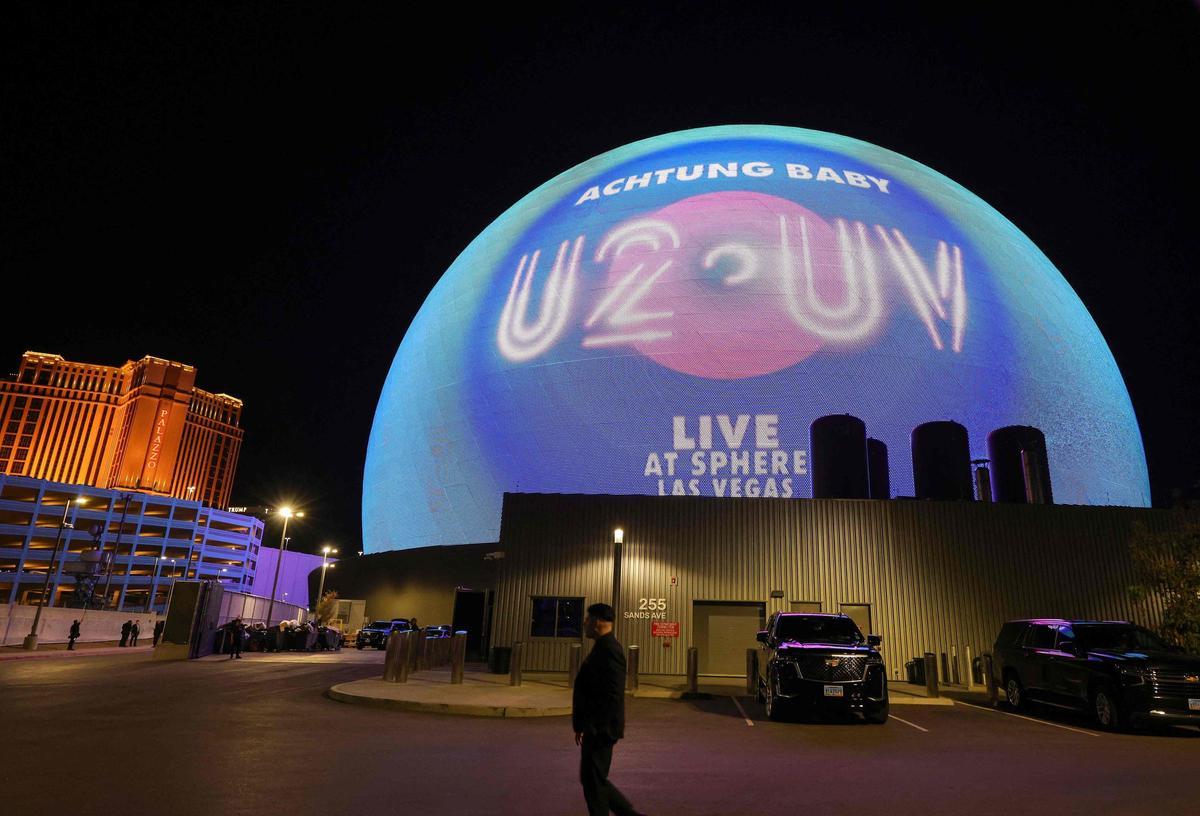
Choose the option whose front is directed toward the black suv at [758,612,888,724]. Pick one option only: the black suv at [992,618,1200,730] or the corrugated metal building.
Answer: the corrugated metal building

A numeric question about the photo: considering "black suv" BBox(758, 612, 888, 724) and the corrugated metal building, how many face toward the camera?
2

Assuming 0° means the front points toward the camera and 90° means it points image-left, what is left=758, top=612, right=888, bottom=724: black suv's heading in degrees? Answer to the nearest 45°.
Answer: approximately 0°

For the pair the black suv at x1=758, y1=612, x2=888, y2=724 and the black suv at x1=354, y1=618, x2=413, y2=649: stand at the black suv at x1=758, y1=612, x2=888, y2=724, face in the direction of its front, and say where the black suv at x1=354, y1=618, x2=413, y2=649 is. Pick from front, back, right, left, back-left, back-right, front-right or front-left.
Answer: back-right

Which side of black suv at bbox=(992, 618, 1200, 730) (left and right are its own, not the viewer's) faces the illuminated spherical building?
back

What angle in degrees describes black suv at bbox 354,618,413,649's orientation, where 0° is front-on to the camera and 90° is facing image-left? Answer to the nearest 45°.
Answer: approximately 45°

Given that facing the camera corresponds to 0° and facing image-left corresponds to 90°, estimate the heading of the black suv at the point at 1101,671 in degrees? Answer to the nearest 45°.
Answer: approximately 315°

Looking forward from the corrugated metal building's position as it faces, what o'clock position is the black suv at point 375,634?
The black suv is roughly at 4 o'clock from the corrugated metal building.

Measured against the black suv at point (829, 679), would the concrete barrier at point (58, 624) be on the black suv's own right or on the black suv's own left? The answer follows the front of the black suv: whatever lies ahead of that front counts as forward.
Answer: on the black suv's own right

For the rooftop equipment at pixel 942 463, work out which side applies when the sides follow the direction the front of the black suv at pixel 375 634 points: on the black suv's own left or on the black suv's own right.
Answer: on the black suv's own left

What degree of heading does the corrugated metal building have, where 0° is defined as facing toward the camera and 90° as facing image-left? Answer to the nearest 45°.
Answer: approximately 0°

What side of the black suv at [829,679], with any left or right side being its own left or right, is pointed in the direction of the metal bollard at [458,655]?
right

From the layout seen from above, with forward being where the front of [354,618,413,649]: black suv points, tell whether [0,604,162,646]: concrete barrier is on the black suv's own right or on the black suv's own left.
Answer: on the black suv's own right
